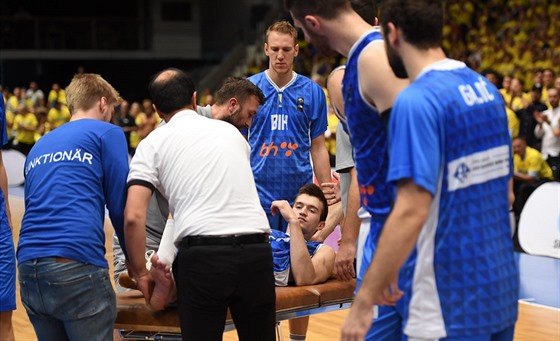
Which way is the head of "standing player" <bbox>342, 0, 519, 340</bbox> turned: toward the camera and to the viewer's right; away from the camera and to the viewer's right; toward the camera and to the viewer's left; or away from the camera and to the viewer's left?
away from the camera and to the viewer's left

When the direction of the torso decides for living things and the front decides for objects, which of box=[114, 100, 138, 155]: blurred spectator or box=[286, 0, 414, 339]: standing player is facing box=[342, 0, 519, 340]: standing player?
the blurred spectator

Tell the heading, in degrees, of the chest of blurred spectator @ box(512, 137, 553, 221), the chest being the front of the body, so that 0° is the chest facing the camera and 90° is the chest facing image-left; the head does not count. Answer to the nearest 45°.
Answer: approximately 45°

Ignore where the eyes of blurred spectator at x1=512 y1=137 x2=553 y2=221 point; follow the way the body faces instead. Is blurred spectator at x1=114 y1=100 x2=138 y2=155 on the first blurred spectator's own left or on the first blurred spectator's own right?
on the first blurred spectator's own right

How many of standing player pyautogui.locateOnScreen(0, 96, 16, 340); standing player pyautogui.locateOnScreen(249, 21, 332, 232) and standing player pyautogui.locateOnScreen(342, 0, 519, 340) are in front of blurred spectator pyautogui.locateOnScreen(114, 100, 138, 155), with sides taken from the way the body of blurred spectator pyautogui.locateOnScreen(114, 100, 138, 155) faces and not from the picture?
3

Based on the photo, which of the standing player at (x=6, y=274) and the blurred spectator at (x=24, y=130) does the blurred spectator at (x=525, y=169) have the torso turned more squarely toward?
the standing player
